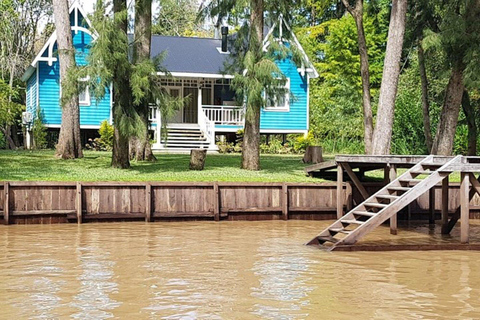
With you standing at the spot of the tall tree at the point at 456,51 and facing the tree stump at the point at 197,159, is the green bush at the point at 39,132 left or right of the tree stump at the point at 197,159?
right

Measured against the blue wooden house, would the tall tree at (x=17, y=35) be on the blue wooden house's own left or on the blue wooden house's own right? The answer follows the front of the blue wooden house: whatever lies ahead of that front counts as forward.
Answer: on the blue wooden house's own right

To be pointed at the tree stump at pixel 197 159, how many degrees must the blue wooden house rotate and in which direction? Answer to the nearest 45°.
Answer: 0° — it already faces it

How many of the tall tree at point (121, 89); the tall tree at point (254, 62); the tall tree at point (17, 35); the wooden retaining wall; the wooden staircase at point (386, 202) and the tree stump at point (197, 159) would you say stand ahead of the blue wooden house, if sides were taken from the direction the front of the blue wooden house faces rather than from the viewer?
5

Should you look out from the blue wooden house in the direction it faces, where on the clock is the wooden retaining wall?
The wooden retaining wall is roughly at 12 o'clock from the blue wooden house.

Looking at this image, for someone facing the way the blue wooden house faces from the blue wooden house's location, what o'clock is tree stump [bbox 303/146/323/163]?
The tree stump is roughly at 11 o'clock from the blue wooden house.

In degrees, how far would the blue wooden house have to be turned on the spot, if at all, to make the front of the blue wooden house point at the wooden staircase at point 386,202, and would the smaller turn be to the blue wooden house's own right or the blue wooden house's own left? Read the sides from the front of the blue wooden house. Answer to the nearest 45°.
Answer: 0° — it already faces it

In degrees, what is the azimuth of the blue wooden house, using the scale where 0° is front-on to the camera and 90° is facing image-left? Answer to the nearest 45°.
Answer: approximately 0°
